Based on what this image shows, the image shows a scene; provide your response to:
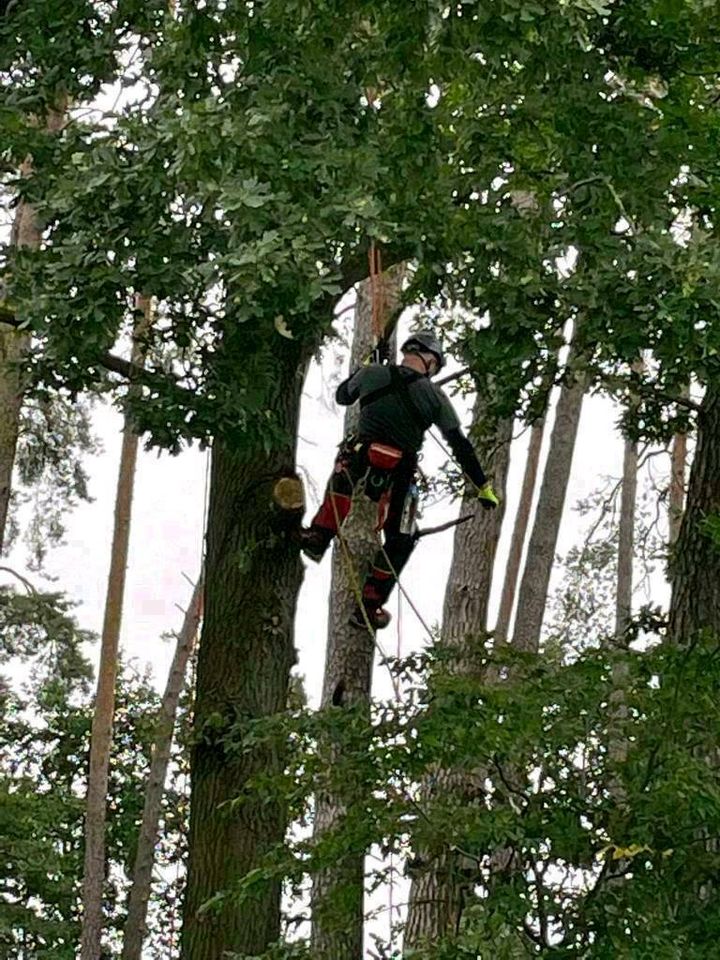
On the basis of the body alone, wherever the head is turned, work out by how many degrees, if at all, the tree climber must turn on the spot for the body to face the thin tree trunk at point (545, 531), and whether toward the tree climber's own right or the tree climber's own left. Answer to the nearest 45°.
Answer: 0° — they already face it

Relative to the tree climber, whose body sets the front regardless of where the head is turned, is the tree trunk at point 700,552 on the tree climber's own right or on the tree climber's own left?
on the tree climber's own right

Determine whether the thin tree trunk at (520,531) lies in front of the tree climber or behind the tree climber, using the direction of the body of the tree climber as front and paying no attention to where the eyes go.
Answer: in front

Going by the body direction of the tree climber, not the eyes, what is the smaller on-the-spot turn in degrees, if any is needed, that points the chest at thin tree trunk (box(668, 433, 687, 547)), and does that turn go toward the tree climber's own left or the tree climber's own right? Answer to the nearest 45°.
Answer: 0° — they already face it

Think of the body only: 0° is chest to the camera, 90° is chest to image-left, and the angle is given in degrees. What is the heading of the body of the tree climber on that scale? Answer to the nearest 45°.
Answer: approximately 180°
